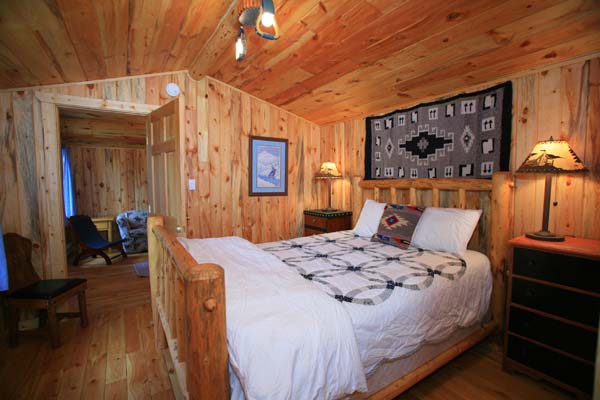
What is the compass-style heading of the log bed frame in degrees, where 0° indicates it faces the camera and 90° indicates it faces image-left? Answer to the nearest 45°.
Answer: approximately 45°

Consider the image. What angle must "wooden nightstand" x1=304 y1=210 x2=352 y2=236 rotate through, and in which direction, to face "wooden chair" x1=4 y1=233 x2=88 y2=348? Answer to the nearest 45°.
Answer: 0° — it already faces it

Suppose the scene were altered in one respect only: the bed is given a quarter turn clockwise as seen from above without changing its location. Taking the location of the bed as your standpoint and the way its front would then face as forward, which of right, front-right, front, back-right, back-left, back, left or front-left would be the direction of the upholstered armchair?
front

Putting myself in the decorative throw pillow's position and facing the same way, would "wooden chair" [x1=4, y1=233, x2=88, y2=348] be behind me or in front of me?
in front

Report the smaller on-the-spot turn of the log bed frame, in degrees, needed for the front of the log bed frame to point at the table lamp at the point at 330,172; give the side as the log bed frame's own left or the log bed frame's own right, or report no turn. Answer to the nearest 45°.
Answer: approximately 135° to the log bed frame's own right

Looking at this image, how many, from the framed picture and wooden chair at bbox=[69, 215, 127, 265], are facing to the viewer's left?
0

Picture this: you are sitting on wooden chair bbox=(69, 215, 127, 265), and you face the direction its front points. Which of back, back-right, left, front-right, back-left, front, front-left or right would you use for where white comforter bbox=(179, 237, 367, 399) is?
front-right

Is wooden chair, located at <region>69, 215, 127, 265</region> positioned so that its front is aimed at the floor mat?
yes

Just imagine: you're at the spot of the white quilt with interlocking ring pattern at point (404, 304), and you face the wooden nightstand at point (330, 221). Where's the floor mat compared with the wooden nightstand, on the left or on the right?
left

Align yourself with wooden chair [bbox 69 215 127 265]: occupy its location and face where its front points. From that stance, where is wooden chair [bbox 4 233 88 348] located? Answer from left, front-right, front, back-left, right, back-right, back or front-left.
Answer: front-right

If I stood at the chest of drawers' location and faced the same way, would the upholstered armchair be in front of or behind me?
in front
